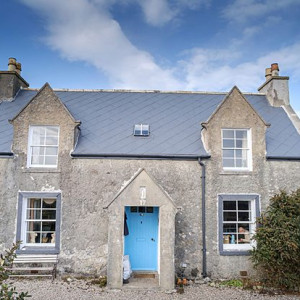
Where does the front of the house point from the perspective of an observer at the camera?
facing the viewer

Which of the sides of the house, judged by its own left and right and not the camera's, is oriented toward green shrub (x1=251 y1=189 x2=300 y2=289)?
left
